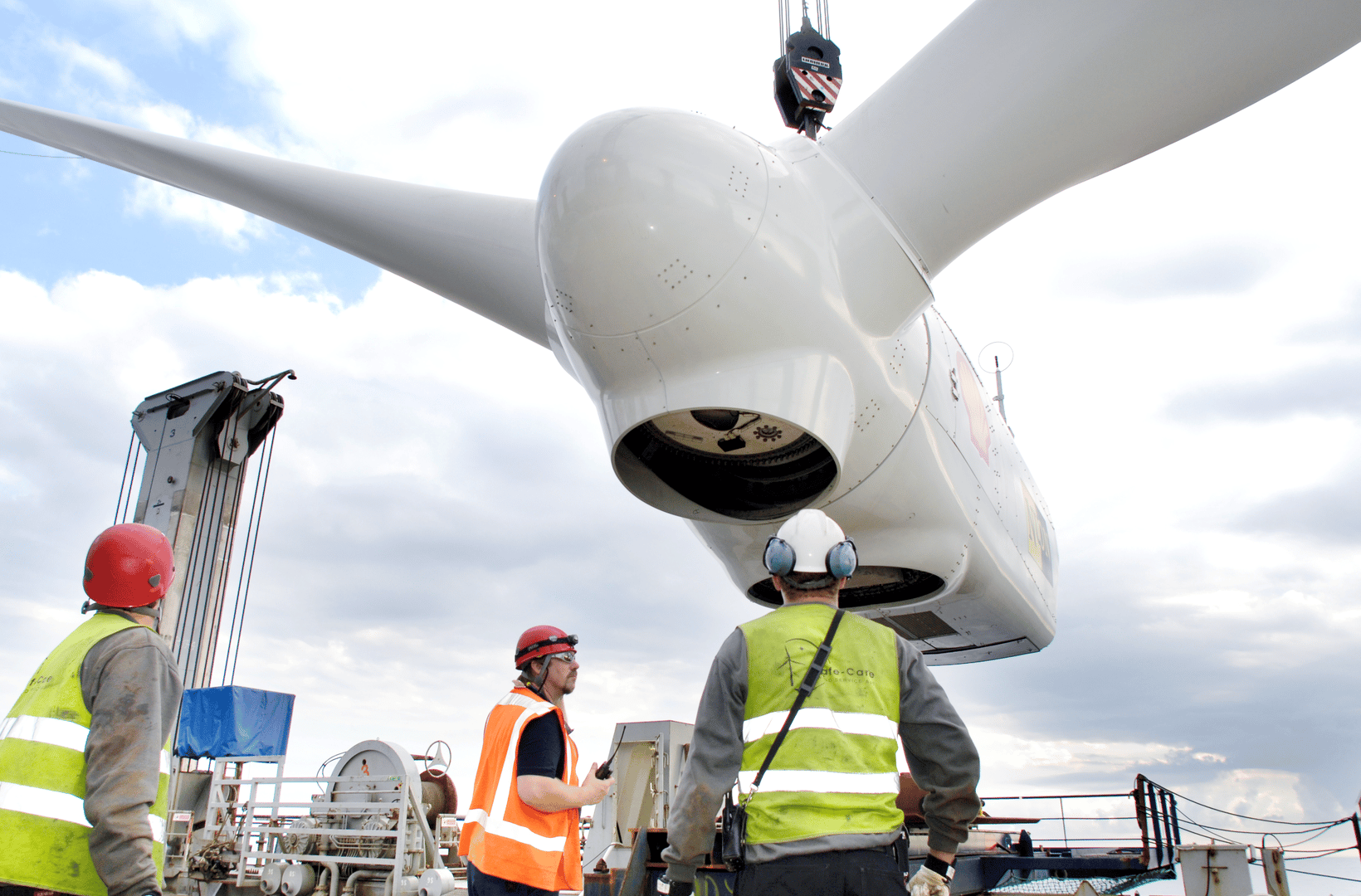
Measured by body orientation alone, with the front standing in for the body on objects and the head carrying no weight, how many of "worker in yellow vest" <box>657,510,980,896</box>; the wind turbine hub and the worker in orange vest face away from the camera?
1

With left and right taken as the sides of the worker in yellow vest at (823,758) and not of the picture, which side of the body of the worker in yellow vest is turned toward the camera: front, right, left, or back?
back

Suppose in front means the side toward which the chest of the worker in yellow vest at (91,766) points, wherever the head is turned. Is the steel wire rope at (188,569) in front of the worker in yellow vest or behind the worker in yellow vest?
in front

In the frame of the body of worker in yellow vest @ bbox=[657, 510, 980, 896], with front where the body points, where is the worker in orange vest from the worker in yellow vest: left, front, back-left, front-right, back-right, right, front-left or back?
front-left

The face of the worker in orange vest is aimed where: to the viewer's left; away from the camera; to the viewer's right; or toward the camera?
to the viewer's right

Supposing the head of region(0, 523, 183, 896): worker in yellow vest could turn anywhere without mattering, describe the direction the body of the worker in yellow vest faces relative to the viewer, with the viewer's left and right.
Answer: facing away from the viewer and to the right of the viewer

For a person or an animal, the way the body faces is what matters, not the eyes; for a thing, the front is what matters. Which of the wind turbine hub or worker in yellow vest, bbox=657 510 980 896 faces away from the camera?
the worker in yellow vest

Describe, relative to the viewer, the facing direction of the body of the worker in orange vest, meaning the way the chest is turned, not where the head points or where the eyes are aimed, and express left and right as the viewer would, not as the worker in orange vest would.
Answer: facing to the right of the viewer

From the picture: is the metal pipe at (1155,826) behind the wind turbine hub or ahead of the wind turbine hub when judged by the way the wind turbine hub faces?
behind

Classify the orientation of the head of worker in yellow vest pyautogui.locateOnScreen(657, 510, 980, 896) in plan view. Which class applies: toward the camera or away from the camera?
away from the camera

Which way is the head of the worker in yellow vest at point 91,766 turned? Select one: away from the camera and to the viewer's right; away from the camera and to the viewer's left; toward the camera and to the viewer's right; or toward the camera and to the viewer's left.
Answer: away from the camera and to the viewer's right

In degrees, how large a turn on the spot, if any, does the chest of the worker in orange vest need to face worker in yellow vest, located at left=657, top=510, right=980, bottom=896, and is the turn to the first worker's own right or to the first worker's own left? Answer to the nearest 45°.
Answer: approximately 45° to the first worker's own right
